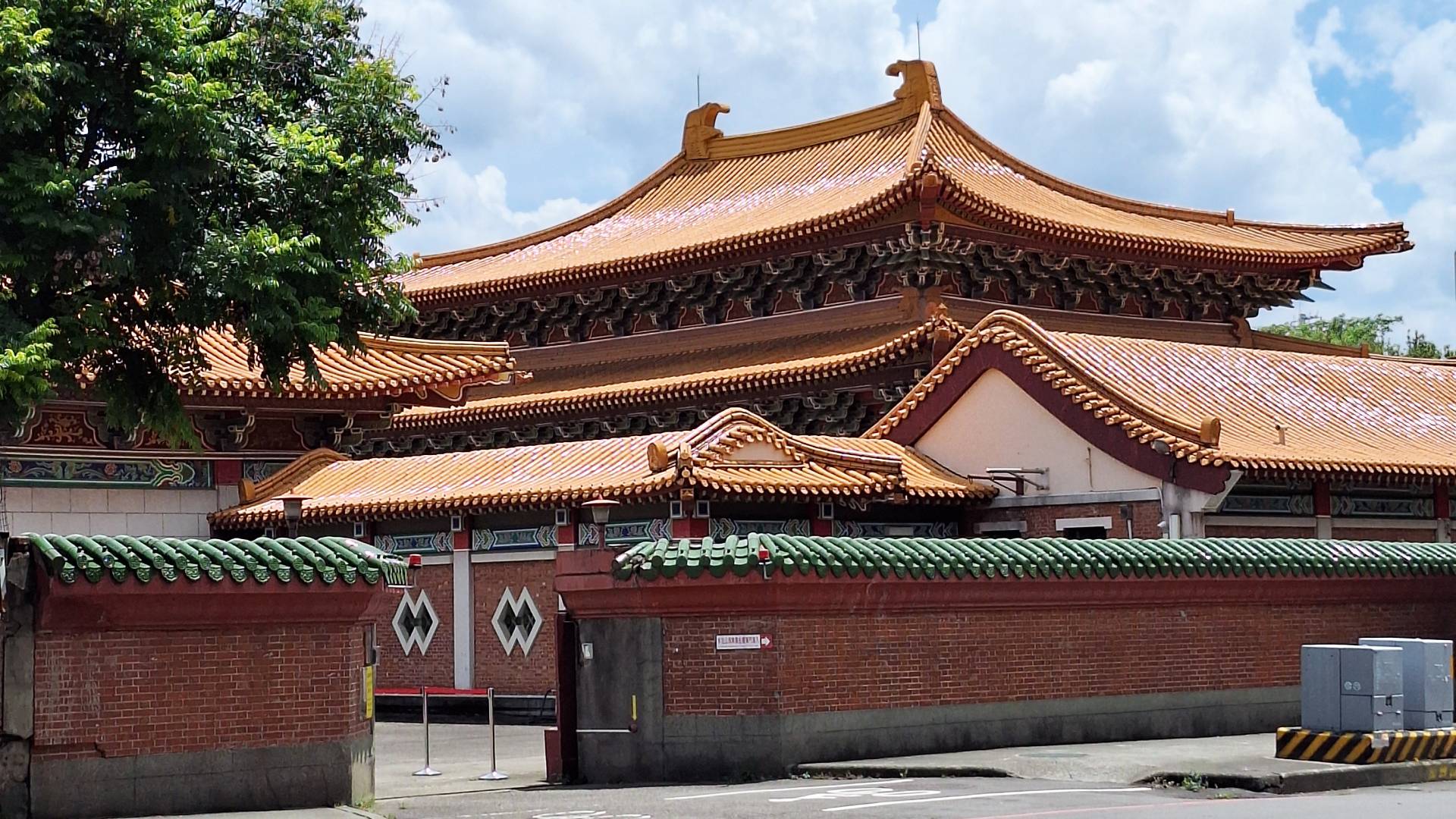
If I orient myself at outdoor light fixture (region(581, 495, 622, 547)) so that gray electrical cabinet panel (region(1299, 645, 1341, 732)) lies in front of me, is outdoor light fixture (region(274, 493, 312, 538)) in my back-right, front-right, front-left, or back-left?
back-right

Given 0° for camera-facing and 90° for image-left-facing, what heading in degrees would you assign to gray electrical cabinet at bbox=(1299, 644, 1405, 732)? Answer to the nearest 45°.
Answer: approximately 315°

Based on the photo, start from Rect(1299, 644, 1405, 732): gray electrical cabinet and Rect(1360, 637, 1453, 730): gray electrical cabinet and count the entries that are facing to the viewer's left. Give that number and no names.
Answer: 0

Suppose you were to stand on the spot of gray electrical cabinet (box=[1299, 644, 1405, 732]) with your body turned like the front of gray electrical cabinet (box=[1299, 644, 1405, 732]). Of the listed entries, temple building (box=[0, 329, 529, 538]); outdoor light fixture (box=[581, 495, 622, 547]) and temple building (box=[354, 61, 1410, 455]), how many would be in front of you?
0

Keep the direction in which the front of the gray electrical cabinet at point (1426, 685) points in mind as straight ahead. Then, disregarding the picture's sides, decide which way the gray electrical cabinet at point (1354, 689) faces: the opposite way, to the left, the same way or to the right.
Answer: the same way

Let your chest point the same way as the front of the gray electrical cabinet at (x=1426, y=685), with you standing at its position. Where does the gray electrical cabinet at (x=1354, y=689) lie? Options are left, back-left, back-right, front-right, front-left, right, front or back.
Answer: right

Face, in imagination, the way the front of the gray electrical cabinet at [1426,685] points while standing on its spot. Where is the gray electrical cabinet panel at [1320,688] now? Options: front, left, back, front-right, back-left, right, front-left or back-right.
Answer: right

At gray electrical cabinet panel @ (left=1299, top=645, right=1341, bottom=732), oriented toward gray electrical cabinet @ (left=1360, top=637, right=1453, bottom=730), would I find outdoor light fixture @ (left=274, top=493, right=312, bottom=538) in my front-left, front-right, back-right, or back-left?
back-left

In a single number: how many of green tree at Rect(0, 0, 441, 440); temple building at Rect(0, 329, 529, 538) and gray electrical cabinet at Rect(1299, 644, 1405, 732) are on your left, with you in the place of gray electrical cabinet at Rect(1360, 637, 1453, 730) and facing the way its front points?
0

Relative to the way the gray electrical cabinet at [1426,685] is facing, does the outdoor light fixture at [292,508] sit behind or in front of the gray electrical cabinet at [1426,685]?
behind

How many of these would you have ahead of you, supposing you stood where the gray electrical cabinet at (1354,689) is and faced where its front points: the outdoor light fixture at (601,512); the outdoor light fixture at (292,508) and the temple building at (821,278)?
0

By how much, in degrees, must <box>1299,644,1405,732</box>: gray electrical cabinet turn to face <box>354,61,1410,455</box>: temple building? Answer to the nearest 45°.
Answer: approximately 180°

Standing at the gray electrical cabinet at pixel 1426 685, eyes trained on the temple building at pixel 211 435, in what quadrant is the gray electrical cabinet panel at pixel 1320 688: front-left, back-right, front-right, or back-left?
front-left

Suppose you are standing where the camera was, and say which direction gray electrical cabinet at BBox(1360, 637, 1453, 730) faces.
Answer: facing the viewer and to the right of the viewer

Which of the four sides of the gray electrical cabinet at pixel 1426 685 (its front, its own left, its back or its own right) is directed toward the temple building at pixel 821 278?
back

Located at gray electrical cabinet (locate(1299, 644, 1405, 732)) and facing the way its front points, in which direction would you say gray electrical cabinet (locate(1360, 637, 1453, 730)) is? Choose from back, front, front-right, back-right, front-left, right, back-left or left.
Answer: left

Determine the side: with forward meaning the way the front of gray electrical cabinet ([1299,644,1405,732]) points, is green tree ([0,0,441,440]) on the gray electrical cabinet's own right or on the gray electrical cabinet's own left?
on the gray electrical cabinet's own right
